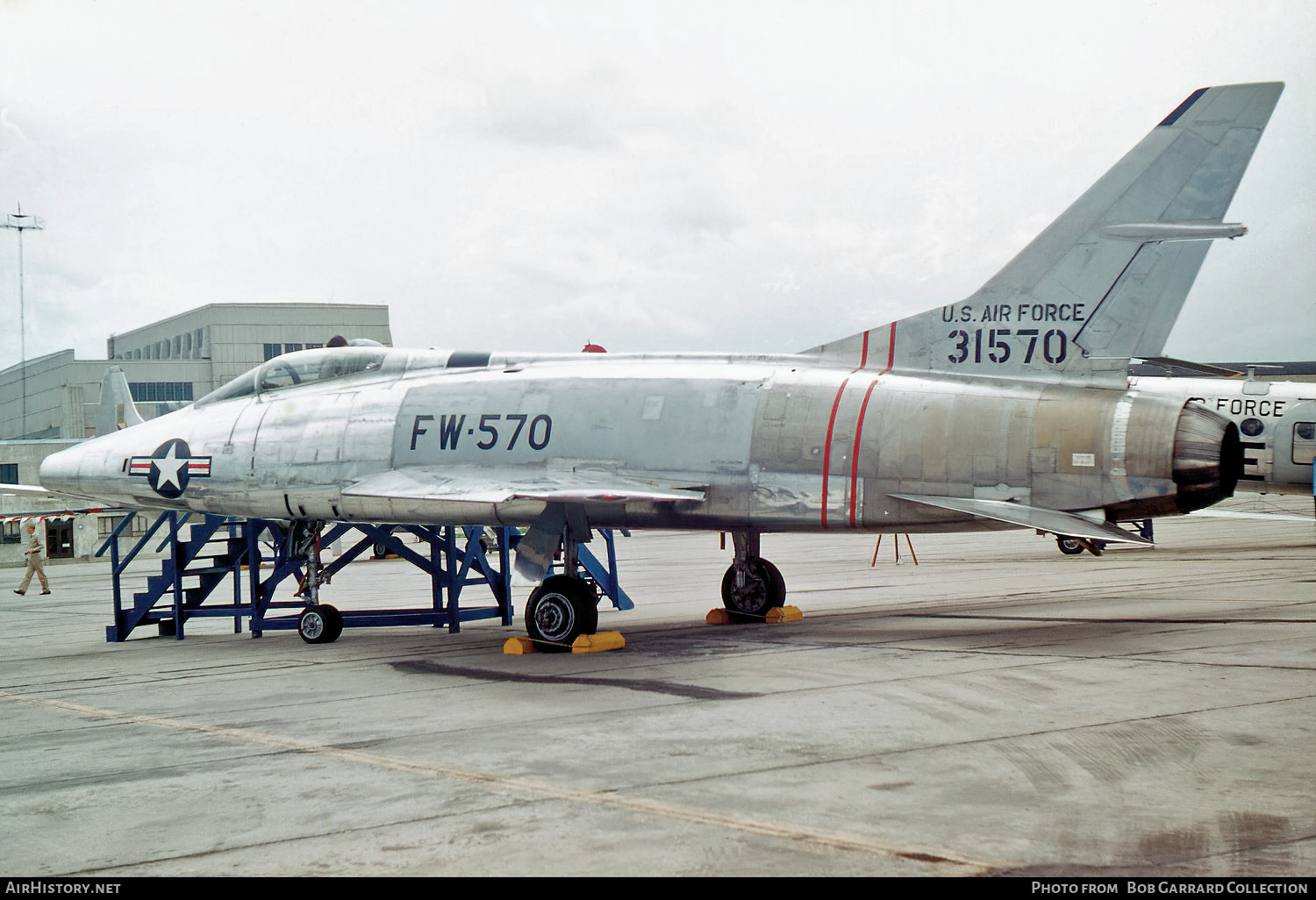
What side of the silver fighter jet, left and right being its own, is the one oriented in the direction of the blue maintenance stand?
front

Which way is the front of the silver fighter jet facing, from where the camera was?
facing away from the viewer and to the left of the viewer

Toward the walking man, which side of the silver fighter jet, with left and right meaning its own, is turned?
front
